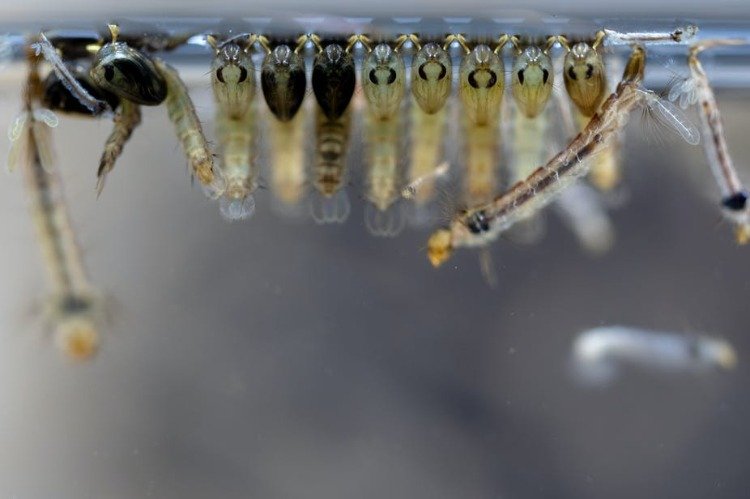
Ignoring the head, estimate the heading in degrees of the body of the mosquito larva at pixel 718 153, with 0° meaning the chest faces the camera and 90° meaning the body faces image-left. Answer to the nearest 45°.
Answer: approximately 270°

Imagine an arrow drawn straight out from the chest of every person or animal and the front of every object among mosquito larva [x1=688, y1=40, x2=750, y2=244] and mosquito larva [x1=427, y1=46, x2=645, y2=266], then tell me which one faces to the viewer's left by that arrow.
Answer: mosquito larva [x1=427, y1=46, x2=645, y2=266]

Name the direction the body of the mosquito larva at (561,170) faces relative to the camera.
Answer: to the viewer's left
